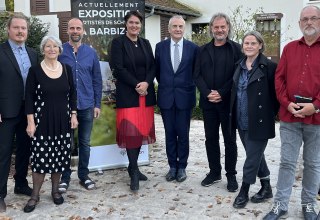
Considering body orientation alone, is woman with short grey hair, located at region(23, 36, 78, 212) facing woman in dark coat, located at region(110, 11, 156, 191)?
no

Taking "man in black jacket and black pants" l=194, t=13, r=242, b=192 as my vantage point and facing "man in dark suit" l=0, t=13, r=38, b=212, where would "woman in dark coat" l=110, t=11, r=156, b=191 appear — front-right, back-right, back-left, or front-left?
front-right

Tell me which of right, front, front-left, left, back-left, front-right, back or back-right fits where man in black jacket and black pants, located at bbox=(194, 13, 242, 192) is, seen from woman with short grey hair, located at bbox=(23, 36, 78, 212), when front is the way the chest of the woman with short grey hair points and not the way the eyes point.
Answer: left

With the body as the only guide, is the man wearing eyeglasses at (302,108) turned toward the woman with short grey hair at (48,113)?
no

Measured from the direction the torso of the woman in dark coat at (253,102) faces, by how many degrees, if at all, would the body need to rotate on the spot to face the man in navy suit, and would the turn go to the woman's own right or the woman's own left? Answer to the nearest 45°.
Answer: approximately 90° to the woman's own right

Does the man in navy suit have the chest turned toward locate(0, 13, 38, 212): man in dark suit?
no

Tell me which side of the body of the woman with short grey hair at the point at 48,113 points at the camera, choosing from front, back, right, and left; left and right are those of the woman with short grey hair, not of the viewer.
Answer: front

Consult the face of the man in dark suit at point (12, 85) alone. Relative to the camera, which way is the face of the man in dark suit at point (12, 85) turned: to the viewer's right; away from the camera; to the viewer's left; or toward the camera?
toward the camera

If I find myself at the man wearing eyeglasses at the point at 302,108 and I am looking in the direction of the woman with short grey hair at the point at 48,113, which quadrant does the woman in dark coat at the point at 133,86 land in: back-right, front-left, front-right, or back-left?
front-right

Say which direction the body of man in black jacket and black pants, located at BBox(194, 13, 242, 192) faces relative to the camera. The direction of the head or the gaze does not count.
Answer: toward the camera

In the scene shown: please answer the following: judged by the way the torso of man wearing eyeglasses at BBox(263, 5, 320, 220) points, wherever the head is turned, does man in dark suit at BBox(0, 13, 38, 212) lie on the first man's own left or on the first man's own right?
on the first man's own right

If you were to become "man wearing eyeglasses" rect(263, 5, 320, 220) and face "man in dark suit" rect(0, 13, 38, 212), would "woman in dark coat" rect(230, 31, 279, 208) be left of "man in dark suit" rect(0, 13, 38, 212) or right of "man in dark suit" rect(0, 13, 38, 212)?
right

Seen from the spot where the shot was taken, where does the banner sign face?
facing the viewer

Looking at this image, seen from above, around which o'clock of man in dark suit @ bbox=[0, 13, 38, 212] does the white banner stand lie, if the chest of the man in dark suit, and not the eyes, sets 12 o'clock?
The white banner stand is roughly at 9 o'clock from the man in dark suit.

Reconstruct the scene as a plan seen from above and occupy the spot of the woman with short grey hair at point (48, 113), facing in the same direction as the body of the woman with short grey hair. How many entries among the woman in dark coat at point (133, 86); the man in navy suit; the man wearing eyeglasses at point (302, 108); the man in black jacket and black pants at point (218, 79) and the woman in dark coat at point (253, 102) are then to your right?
0

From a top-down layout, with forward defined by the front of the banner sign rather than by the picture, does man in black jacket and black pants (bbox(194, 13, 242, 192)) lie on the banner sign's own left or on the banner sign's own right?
on the banner sign's own left

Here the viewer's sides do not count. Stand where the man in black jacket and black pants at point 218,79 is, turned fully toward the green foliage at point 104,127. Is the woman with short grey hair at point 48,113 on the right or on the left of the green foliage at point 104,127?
left

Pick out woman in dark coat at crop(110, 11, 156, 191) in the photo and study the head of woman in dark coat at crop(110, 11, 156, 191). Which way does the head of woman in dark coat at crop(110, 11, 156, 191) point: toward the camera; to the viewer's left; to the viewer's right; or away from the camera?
toward the camera

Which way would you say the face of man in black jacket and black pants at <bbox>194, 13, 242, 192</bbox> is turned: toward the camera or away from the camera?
toward the camera

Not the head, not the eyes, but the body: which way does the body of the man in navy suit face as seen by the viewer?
toward the camera

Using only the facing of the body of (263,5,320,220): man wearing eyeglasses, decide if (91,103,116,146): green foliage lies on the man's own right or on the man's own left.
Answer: on the man's own right

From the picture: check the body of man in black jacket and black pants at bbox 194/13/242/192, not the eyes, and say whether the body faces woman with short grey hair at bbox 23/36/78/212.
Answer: no
